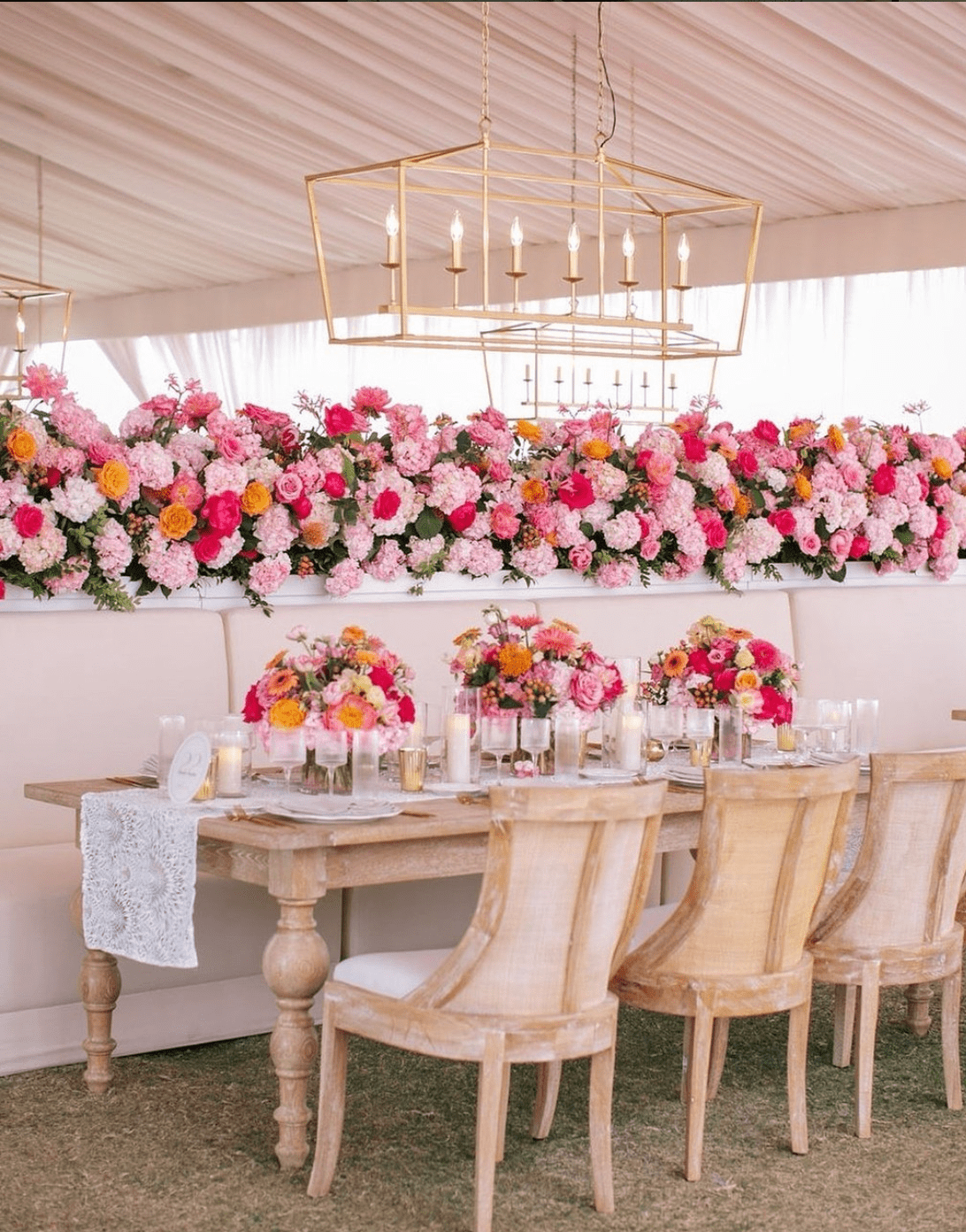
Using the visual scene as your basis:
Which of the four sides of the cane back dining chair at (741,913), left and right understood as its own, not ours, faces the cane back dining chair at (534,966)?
left

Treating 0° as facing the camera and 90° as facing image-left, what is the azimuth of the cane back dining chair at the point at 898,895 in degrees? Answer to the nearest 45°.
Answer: approximately 135°

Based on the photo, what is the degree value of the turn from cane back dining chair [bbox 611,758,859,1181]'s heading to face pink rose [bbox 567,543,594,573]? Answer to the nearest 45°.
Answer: approximately 45° to its right

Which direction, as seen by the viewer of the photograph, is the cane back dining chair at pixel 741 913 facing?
facing away from the viewer and to the left of the viewer

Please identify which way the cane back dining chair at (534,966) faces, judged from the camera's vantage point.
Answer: facing away from the viewer and to the left of the viewer

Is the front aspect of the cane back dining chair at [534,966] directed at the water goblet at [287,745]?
yes

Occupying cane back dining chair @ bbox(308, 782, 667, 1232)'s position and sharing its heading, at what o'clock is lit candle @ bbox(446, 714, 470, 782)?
The lit candle is roughly at 1 o'clock from the cane back dining chair.

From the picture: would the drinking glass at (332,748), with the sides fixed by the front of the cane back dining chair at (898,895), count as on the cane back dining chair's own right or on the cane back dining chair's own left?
on the cane back dining chair's own left
